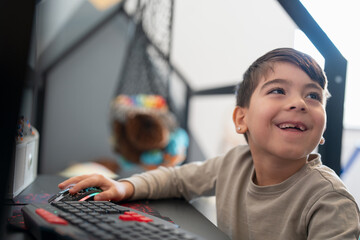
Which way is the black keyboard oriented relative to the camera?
to the viewer's right

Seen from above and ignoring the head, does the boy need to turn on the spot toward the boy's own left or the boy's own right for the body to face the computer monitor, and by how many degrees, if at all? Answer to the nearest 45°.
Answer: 0° — they already face it

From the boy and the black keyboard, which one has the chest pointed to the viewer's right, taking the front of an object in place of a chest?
the black keyboard

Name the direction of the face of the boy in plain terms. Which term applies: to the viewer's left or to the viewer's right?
to the viewer's right

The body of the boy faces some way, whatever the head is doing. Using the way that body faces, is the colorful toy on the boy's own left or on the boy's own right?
on the boy's own right

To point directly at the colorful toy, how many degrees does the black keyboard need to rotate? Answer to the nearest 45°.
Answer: approximately 90° to its left

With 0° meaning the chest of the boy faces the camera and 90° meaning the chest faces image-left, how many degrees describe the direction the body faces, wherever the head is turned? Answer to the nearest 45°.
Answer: approximately 45°

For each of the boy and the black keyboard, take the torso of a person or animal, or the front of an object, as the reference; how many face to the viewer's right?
1
